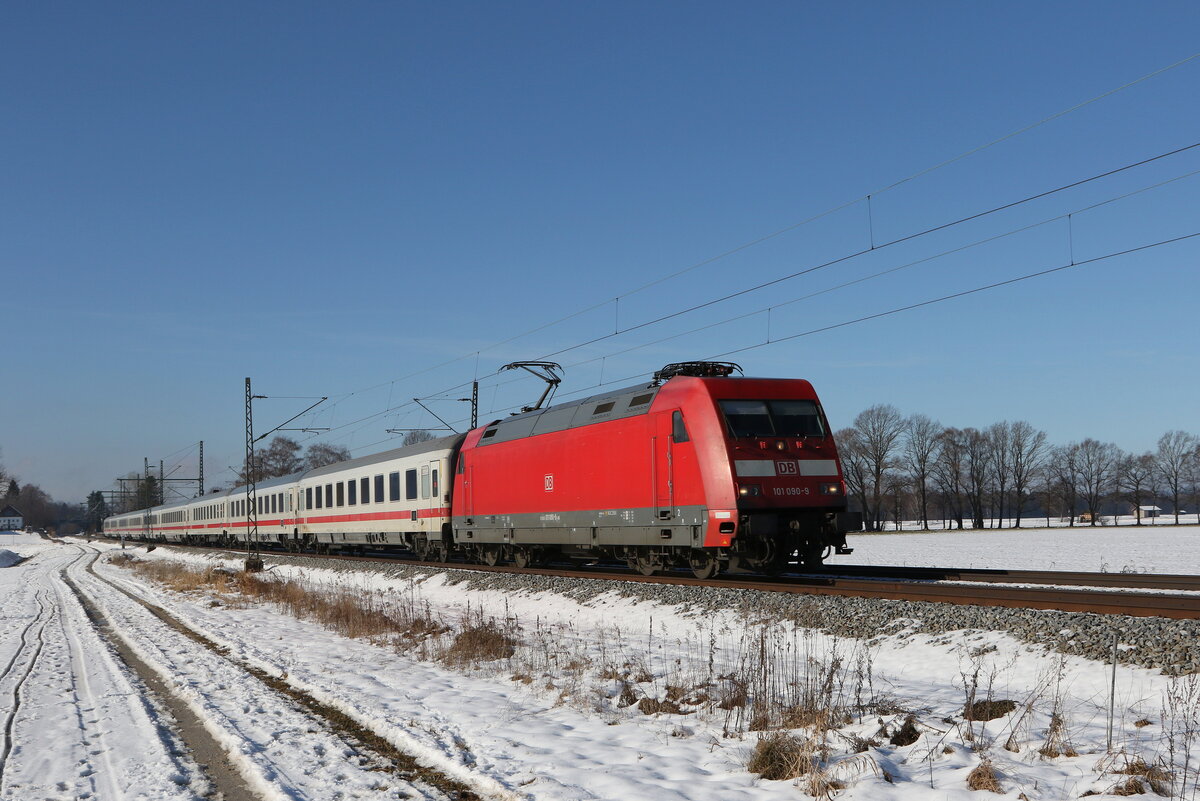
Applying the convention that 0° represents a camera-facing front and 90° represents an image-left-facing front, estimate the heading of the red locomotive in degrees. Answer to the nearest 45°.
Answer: approximately 315°

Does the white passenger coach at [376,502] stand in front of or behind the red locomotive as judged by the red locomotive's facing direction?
behind

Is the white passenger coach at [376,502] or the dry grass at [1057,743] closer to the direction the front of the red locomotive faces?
the dry grass

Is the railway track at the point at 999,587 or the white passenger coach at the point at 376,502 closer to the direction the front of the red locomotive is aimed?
the railway track

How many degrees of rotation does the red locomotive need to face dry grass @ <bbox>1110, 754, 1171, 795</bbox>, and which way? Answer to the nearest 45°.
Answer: approximately 45° to its right
